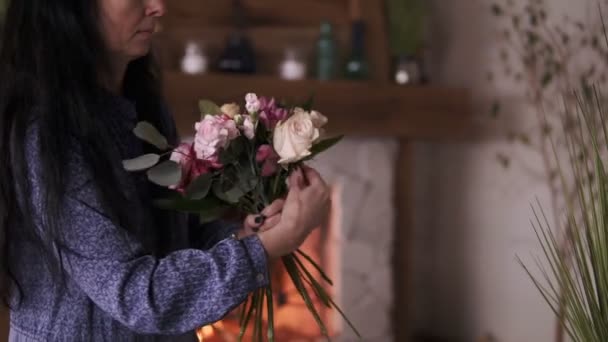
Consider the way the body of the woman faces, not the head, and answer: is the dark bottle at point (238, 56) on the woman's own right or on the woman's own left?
on the woman's own left

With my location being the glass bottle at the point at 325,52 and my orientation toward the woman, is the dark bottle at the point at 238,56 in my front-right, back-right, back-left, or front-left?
front-right

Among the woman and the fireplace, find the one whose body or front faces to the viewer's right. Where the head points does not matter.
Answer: the woman

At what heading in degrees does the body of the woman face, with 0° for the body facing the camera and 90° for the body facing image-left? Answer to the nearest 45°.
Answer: approximately 270°

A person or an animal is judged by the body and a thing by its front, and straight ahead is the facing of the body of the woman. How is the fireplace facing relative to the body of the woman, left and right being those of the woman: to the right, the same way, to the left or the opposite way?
to the right

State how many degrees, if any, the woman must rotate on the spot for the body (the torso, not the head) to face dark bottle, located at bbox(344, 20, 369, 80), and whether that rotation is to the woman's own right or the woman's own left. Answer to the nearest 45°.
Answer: approximately 45° to the woman's own left

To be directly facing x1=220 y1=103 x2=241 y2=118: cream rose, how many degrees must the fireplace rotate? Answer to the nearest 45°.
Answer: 0° — it already faces it

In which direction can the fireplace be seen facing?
toward the camera

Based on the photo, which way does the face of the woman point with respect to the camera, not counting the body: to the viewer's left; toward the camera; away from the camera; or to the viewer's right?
to the viewer's right

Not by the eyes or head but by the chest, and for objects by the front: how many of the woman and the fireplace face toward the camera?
1
